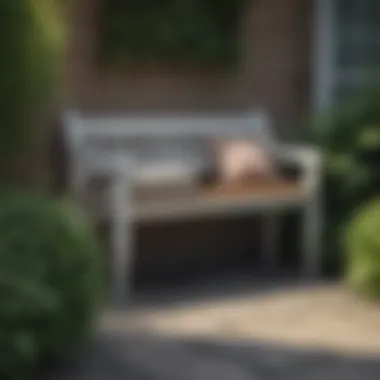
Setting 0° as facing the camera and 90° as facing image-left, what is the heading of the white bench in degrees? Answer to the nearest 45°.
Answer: approximately 315°

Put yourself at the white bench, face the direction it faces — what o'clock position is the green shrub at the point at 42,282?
The green shrub is roughly at 2 o'clock from the white bench.
